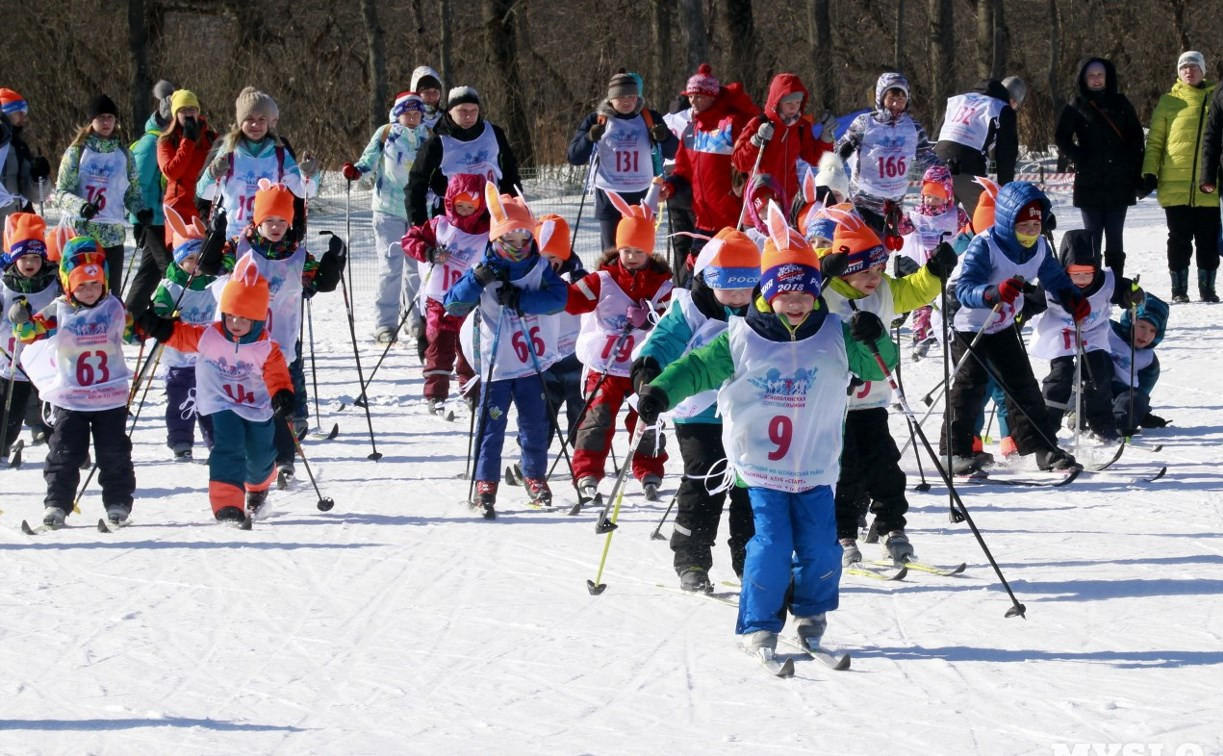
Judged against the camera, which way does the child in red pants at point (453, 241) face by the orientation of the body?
toward the camera

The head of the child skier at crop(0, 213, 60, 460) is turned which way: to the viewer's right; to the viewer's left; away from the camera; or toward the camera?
toward the camera

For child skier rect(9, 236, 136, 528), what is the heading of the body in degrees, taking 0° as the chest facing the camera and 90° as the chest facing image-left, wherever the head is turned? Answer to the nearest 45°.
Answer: approximately 0°

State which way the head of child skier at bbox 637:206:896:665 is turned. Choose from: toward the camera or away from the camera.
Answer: toward the camera

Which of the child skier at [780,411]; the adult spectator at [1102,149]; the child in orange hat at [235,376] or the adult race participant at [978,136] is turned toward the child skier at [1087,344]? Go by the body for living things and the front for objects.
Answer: the adult spectator at [1102,149]

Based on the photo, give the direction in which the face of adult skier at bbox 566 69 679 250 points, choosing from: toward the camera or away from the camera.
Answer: toward the camera

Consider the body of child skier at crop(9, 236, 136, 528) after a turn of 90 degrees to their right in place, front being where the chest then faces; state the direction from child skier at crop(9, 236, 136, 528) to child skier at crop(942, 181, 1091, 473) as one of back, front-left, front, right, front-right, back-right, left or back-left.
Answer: back

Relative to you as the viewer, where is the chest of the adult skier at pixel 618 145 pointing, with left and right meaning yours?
facing the viewer

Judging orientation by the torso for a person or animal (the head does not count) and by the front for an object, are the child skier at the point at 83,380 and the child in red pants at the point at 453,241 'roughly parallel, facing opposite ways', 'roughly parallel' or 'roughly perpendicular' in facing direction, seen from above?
roughly parallel

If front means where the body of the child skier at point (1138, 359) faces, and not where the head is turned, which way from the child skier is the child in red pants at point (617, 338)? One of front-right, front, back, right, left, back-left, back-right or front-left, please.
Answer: front-right

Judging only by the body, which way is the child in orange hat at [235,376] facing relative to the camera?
toward the camera

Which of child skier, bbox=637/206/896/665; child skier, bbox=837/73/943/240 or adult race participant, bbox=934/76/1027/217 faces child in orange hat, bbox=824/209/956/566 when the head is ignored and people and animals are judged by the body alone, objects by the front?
child skier, bbox=837/73/943/240

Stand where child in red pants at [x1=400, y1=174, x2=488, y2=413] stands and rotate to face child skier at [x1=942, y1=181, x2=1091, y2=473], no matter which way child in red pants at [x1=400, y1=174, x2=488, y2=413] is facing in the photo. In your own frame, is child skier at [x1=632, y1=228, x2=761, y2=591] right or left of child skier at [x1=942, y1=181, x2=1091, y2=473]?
right

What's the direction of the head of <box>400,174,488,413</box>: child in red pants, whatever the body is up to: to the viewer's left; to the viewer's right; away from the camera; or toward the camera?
toward the camera

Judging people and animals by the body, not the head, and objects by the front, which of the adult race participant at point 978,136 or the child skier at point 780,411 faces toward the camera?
the child skier

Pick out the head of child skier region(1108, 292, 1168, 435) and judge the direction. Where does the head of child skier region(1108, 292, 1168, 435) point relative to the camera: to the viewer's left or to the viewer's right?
to the viewer's left

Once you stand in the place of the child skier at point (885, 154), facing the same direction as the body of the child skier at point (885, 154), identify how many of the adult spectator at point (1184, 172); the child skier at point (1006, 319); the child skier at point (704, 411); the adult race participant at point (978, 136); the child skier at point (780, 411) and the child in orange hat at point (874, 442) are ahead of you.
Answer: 4
